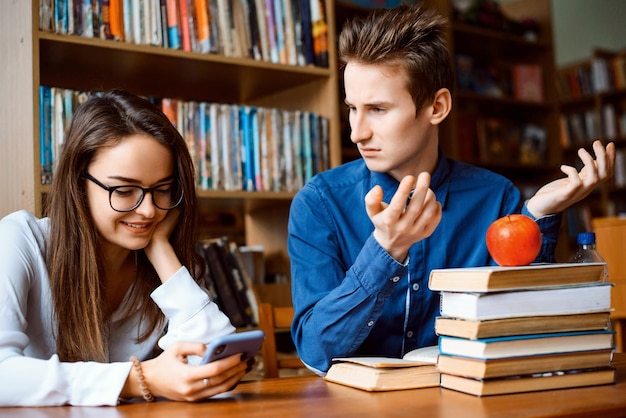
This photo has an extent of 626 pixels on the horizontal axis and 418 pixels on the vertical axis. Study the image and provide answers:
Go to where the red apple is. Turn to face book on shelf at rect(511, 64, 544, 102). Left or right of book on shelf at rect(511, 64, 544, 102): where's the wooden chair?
left

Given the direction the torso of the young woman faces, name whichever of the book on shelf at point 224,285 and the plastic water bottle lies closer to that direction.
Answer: the plastic water bottle

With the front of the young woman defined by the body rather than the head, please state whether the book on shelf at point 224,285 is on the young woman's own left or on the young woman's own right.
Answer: on the young woman's own left

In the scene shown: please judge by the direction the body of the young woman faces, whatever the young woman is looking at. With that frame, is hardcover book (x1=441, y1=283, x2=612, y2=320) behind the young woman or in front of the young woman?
in front

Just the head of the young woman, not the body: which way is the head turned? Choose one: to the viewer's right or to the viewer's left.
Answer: to the viewer's right

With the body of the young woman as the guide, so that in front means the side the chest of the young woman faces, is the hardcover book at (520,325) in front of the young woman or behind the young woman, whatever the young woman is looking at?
in front

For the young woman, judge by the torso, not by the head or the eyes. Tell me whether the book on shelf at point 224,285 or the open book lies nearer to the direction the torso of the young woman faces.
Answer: the open book

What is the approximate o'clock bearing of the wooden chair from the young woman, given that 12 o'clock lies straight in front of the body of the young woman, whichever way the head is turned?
The wooden chair is roughly at 9 o'clock from the young woman.

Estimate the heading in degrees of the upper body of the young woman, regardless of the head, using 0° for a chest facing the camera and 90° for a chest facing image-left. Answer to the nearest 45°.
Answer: approximately 315°

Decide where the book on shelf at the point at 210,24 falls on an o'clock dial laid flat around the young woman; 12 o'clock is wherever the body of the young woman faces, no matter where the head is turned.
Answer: The book on shelf is roughly at 8 o'clock from the young woman.

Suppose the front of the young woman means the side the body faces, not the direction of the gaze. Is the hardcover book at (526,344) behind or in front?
in front

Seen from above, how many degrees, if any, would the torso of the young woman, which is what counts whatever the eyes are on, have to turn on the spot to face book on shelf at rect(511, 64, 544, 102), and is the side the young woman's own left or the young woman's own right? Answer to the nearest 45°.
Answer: approximately 90° to the young woman's own left

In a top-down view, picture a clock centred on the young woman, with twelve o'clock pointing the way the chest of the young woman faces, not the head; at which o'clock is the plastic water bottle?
The plastic water bottle is roughly at 11 o'clock from the young woman.
